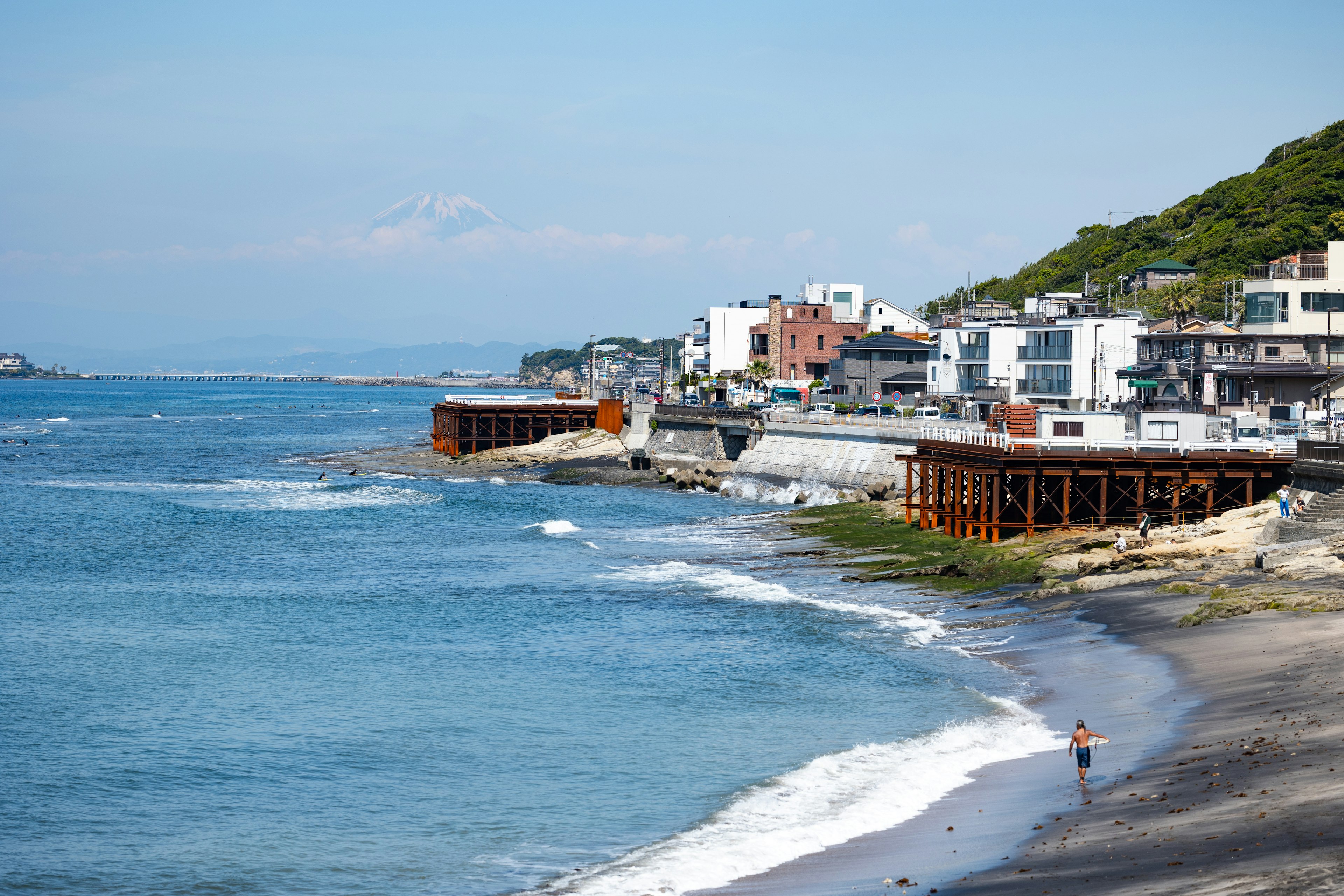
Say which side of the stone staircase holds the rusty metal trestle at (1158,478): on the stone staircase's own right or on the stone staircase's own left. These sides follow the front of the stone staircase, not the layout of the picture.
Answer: on the stone staircase's own right

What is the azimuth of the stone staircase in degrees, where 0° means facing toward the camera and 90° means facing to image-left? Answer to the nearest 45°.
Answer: approximately 45°

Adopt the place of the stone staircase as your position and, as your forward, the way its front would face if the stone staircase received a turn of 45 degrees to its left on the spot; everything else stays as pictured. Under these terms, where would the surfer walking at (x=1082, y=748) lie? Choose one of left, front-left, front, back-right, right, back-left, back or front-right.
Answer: front
